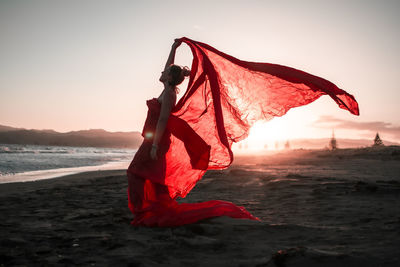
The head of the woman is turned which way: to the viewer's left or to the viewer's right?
to the viewer's left

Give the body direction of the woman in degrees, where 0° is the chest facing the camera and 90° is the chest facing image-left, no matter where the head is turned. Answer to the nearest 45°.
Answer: approximately 90°
